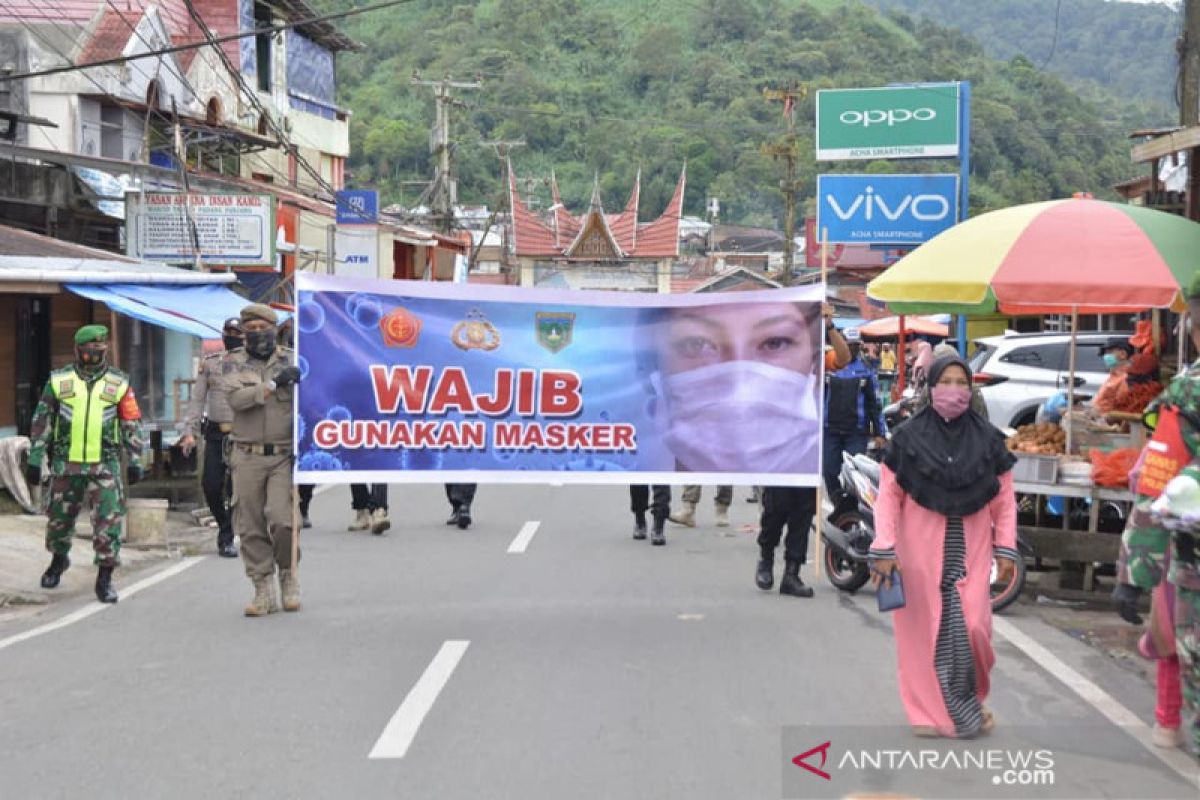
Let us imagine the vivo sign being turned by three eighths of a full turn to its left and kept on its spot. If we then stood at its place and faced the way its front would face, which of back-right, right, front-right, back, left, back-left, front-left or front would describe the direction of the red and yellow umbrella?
back-right

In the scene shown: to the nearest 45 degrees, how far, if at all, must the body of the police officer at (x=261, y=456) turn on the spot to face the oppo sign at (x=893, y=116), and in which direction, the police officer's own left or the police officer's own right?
approximately 135° to the police officer's own left

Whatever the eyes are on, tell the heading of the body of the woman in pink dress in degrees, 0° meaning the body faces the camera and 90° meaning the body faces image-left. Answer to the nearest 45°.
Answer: approximately 0°

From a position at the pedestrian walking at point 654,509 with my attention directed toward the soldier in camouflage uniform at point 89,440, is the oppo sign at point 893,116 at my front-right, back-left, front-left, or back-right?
back-right

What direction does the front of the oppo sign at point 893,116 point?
toward the camera

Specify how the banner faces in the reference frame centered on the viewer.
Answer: facing the viewer

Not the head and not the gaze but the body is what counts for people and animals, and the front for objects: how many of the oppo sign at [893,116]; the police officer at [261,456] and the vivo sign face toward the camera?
3

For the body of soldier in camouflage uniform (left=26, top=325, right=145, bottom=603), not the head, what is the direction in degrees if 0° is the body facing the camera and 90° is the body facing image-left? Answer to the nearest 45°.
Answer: approximately 0°

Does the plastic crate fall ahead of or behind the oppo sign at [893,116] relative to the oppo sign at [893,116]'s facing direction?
ahead

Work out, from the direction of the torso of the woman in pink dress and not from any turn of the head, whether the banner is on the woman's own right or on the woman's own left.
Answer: on the woman's own right
